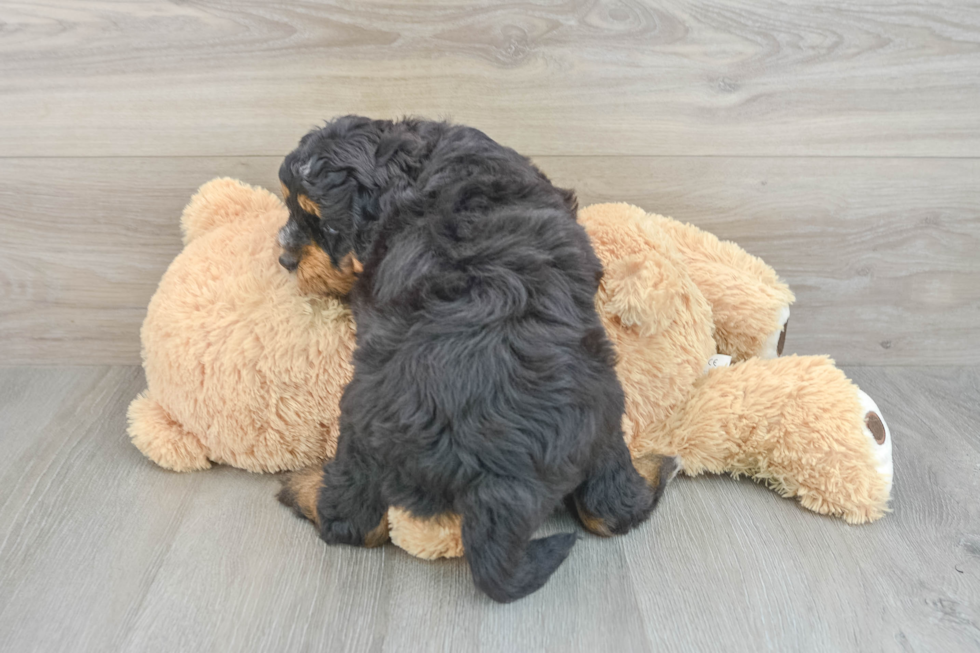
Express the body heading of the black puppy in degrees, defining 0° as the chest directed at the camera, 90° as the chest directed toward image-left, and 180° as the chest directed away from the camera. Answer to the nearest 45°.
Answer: approximately 180°
